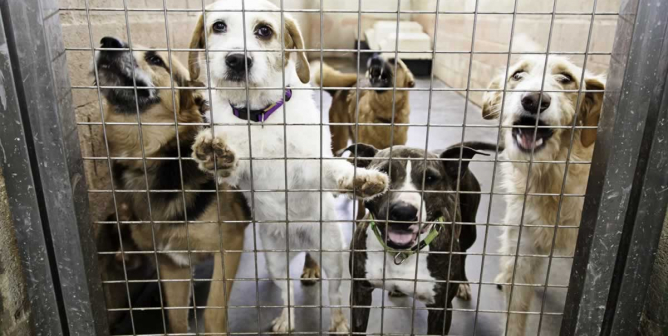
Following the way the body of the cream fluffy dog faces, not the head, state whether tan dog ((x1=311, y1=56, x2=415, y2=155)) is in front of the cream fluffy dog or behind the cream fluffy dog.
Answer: behind

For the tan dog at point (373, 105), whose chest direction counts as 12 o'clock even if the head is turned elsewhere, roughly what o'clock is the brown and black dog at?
The brown and black dog is roughly at 1 o'clock from the tan dog.

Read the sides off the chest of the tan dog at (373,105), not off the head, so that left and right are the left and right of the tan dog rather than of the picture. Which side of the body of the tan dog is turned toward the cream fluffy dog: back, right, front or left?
front

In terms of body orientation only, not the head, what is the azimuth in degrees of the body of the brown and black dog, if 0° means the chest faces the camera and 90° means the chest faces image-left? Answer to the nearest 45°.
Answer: approximately 45°

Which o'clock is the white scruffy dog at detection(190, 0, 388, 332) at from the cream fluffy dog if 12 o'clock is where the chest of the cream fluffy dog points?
The white scruffy dog is roughly at 2 o'clock from the cream fluffy dog.

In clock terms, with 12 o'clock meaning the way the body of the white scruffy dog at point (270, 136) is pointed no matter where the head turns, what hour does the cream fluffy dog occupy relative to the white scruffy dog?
The cream fluffy dog is roughly at 9 o'clock from the white scruffy dog.

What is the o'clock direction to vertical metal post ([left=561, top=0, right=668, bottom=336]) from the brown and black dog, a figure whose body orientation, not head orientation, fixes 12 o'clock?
The vertical metal post is roughly at 9 o'clock from the brown and black dog.

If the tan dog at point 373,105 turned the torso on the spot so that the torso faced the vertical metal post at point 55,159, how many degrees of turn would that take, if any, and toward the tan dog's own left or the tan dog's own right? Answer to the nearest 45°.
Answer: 0° — it already faces it
